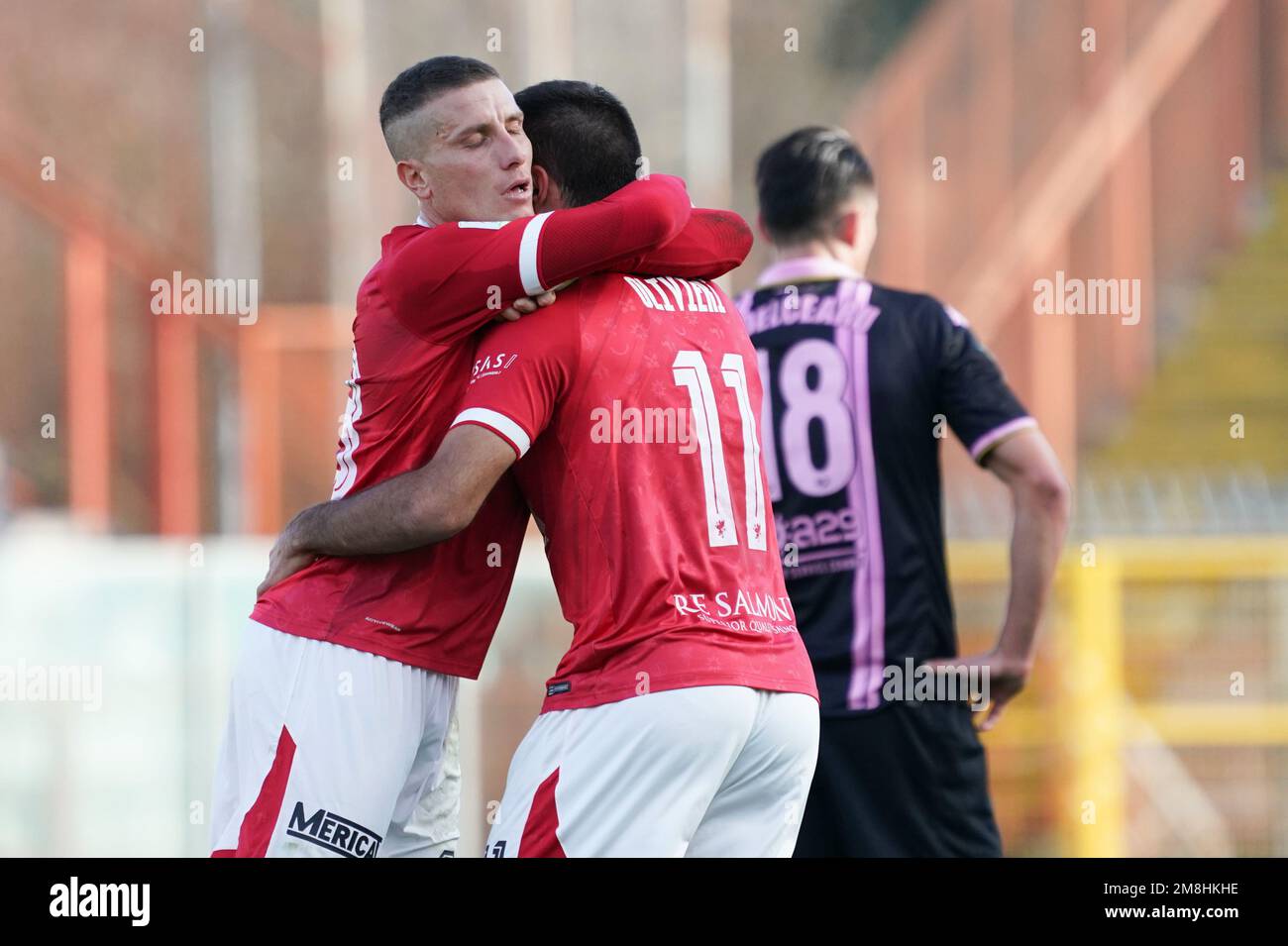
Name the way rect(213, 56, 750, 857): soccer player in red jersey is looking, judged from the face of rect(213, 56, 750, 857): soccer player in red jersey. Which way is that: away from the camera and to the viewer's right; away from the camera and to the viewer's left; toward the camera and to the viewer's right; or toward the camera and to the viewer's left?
toward the camera and to the viewer's right

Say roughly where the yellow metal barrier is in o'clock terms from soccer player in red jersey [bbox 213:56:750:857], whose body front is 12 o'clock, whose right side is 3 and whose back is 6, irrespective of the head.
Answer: The yellow metal barrier is roughly at 10 o'clock from the soccer player in red jersey.

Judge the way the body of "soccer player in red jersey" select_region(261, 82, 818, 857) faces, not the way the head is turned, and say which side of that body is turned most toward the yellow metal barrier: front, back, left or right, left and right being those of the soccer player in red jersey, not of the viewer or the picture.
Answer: right

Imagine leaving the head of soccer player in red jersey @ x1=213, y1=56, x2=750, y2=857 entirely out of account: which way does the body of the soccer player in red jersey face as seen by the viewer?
to the viewer's right

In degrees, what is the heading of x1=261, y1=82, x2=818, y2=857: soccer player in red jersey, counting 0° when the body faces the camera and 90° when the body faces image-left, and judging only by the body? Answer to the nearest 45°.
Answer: approximately 135°
